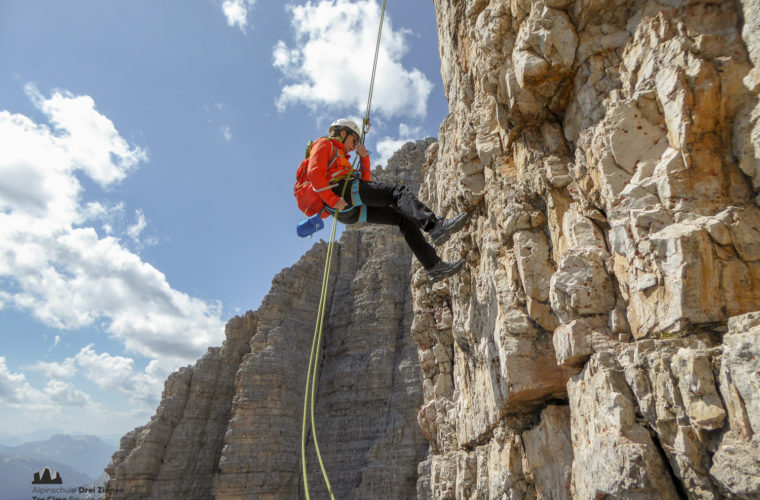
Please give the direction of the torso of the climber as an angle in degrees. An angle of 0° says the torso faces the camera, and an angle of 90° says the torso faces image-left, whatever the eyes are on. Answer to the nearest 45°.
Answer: approximately 270°

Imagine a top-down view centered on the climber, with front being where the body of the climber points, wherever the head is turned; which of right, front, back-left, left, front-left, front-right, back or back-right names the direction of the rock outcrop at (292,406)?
left

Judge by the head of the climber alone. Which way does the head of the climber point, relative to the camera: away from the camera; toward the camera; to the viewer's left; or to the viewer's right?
to the viewer's right

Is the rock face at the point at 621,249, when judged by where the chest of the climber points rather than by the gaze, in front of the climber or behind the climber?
in front

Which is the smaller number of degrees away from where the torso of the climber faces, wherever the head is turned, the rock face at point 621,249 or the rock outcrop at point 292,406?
the rock face
